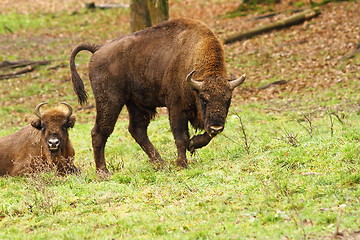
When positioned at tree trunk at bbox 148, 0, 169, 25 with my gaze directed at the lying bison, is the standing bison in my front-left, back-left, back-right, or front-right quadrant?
front-left

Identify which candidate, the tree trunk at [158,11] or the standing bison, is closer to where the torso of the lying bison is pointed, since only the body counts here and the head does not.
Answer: the standing bison

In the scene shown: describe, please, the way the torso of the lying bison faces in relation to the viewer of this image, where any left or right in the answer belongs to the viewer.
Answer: facing the viewer and to the right of the viewer

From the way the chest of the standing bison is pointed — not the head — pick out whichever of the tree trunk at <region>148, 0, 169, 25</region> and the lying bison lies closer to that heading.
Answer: the tree trunk

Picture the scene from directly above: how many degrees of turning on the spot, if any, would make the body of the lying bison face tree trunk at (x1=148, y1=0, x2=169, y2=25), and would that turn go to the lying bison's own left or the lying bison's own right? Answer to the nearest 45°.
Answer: approximately 90° to the lying bison's own left

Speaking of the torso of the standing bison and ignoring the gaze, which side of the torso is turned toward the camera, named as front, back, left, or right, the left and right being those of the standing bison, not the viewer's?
right

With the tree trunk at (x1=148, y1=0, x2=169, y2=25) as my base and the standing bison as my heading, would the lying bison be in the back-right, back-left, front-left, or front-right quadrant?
front-right

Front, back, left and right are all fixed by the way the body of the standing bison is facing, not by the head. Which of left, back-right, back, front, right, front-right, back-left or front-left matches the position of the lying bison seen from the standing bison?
back

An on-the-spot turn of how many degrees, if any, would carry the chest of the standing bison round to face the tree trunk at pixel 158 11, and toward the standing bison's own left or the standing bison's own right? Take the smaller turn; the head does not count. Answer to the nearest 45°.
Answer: approximately 90° to the standing bison's own left

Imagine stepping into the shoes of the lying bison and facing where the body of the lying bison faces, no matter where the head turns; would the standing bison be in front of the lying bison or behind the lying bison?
in front

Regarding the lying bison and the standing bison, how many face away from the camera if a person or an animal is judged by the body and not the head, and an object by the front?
0
